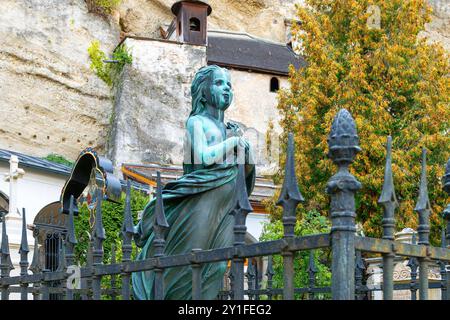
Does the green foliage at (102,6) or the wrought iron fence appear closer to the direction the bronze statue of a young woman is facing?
the wrought iron fence

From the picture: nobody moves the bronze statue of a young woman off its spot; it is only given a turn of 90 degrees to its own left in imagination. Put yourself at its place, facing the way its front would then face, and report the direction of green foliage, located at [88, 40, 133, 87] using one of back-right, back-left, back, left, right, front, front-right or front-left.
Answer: front-left

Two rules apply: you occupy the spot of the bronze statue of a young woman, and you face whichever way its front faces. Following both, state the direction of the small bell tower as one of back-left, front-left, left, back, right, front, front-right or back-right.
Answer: back-left

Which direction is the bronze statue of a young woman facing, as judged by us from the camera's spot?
facing the viewer and to the right of the viewer
